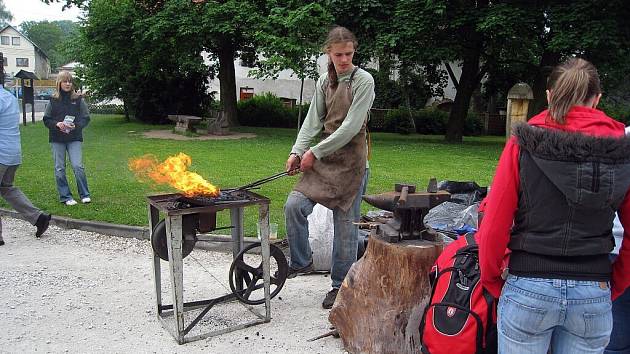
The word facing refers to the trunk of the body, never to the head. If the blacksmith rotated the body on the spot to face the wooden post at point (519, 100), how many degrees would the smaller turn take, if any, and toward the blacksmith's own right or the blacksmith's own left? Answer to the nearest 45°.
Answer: approximately 180°

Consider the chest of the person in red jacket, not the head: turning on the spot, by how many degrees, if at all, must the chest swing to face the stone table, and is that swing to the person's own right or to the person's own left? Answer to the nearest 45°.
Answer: approximately 45° to the person's own left

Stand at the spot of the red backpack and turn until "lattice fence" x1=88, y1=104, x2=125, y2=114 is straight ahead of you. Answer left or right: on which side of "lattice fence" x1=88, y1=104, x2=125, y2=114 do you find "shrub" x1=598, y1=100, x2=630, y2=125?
right

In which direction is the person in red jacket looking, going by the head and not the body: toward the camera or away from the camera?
away from the camera

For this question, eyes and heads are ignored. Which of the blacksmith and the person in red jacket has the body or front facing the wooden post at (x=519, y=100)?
the person in red jacket

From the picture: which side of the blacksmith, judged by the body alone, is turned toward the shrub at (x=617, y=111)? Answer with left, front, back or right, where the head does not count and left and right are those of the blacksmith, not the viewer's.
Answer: back

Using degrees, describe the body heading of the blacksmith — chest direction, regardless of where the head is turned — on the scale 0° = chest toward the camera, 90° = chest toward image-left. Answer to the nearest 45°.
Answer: approximately 45°

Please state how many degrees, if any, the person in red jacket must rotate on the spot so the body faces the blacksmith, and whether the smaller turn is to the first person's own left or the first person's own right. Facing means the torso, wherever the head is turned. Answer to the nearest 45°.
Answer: approximately 45° to the first person's own left

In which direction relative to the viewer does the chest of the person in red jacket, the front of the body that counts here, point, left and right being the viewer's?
facing away from the viewer

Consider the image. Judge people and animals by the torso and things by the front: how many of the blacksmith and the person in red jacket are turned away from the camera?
1

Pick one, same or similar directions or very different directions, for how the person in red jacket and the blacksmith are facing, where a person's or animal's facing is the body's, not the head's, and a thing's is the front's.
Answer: very different directions

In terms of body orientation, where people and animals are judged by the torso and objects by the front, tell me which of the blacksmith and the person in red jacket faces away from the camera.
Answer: the person in red jacket

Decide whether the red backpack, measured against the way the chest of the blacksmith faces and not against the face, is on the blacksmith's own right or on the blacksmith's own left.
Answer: on the blacksmith's own left

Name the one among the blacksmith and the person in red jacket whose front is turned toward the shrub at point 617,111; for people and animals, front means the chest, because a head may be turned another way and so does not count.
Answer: the person in red jacket
